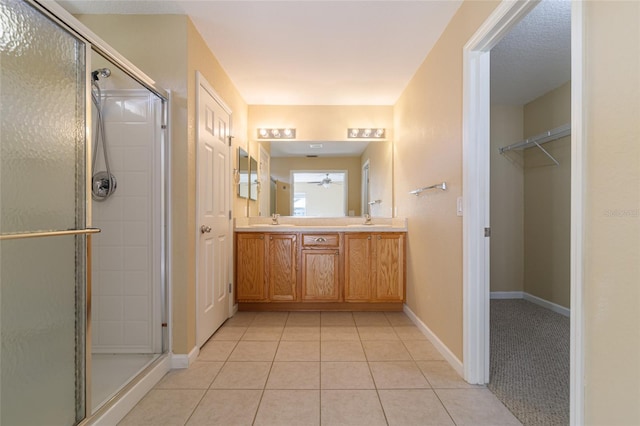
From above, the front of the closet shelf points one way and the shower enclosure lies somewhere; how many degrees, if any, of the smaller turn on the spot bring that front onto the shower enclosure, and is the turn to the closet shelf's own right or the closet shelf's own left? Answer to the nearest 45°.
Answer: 0° — it already faces it

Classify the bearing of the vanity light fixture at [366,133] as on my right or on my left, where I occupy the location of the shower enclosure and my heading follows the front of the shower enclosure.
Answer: on my left

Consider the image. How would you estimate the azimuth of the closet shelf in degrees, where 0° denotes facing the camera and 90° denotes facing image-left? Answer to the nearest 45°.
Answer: approximately 45°

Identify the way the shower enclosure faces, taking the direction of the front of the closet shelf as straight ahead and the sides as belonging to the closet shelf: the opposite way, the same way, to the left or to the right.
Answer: the opposite way

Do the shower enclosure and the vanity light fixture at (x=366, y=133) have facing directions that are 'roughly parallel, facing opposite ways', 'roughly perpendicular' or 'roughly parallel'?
roughly perpendicular

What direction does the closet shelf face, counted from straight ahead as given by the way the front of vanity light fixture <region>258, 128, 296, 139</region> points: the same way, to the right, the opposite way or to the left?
to the right

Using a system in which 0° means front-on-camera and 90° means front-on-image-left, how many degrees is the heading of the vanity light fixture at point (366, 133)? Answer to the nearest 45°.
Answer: approximately 0°

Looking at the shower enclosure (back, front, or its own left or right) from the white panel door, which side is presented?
left

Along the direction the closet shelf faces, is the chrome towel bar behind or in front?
in front
